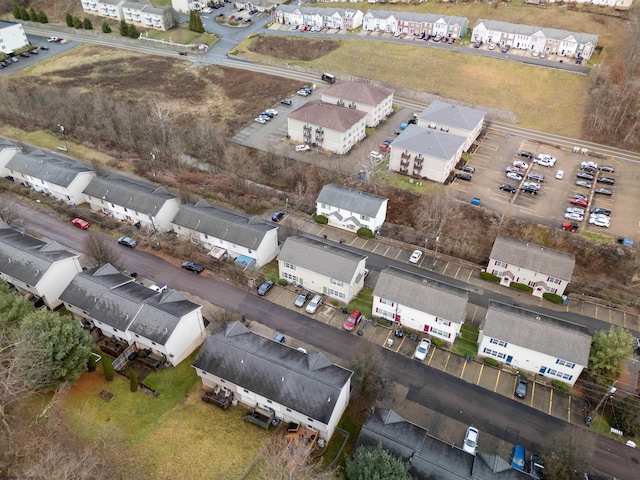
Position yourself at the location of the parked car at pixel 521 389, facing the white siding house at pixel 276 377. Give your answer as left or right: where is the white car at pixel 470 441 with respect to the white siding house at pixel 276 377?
left

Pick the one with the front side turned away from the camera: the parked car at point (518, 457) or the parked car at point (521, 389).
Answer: the parked car at point (521, 389)

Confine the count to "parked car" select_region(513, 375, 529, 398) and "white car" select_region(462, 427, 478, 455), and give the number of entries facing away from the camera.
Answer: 1

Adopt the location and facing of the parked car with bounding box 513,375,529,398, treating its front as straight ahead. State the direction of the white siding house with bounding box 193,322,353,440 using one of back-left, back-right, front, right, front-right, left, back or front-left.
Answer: back-left

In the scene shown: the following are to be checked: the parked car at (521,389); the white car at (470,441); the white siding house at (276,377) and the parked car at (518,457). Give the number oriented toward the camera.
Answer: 2

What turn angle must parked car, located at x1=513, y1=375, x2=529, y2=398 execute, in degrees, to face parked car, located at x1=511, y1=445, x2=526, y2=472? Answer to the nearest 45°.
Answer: approximately 180°

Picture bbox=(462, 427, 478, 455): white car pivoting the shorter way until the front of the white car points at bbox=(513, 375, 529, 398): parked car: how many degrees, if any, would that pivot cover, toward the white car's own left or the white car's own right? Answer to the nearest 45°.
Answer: approximately 180°

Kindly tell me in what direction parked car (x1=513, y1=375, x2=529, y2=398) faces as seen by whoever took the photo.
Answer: facing away from the viewer

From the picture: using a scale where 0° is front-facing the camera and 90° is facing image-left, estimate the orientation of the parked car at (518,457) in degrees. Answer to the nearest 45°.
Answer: approximately 0°

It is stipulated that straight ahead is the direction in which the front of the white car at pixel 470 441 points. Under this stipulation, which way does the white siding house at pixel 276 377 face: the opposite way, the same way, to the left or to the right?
the opposite way
